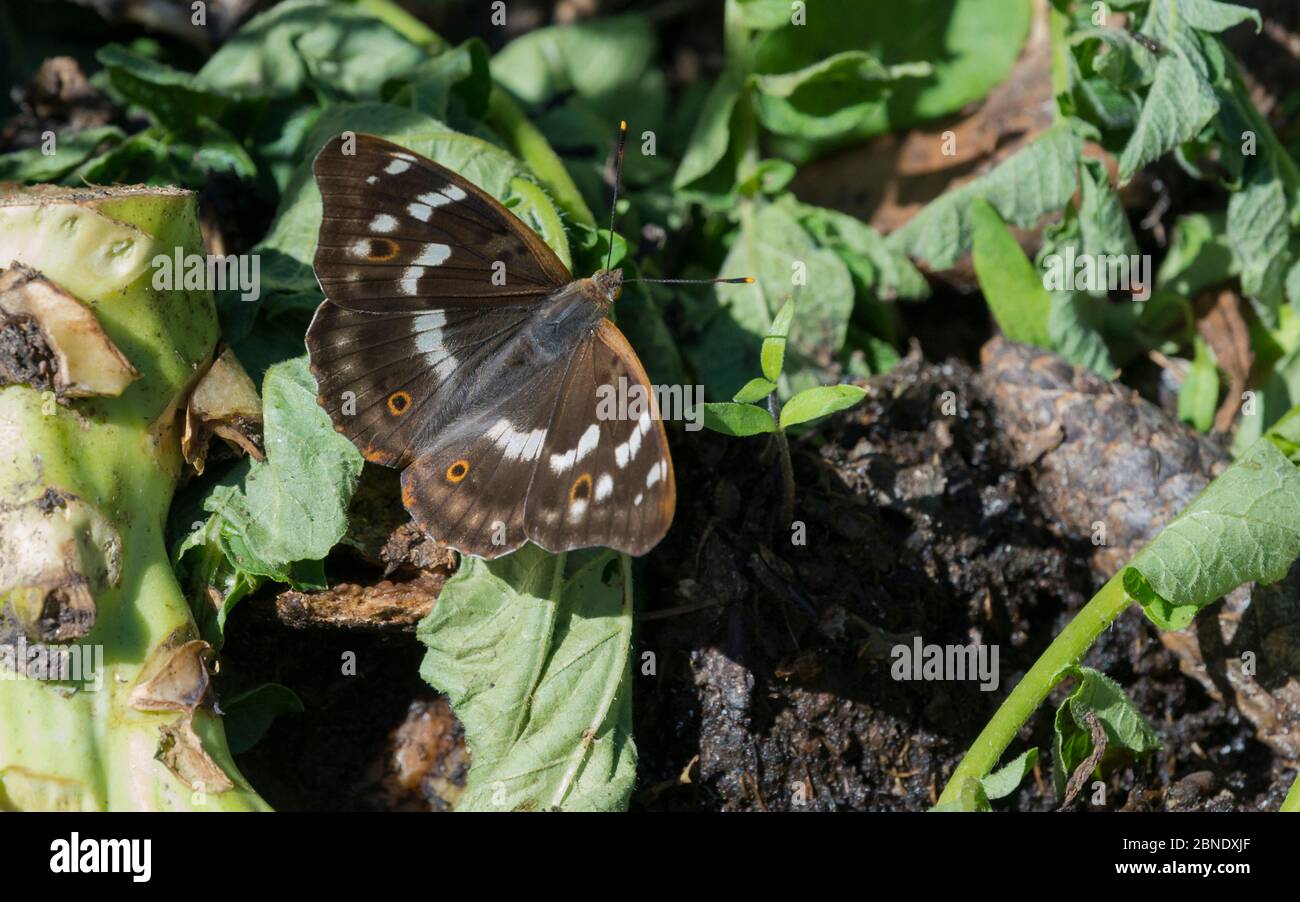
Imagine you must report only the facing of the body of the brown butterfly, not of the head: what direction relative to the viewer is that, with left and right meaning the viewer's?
facing away from the viewer and to the right of the viewer

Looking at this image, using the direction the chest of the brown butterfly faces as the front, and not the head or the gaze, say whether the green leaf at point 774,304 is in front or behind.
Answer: in front

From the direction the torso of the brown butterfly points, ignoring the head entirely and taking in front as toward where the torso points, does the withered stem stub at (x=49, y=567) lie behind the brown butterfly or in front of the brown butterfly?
behind

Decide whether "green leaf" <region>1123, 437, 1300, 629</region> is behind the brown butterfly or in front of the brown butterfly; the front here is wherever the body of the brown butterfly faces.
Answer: in front

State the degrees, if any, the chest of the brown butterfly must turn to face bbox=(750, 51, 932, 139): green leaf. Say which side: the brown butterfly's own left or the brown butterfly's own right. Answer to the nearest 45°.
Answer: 0° — it already faces it
